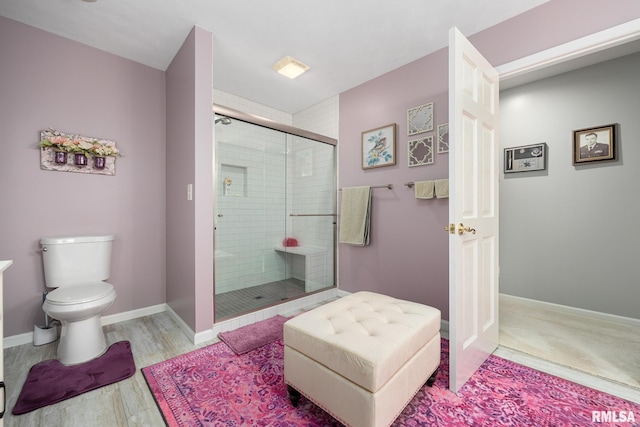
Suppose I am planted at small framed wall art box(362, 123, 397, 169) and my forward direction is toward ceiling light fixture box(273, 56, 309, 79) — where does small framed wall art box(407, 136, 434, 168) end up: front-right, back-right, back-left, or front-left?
back-left

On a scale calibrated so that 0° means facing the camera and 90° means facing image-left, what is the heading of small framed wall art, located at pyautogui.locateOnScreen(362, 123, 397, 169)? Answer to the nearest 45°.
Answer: approximately 45°

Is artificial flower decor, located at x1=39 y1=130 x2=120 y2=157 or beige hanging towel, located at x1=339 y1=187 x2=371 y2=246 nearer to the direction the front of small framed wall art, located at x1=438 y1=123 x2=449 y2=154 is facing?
the artificial flower decor

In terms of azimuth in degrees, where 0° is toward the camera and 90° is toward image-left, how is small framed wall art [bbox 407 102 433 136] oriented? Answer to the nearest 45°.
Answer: approximately 45°

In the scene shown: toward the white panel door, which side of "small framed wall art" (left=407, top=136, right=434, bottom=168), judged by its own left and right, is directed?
left
